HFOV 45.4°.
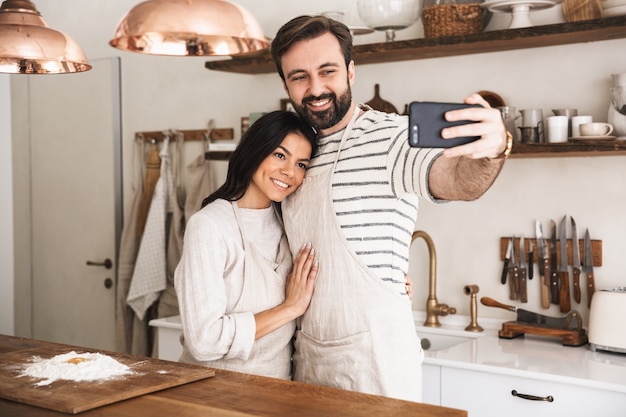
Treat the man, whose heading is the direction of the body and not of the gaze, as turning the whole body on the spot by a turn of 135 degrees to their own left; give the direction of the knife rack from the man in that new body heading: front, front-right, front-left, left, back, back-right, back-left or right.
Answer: front-left

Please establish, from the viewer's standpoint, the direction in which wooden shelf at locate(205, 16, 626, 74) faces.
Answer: facing the viewer

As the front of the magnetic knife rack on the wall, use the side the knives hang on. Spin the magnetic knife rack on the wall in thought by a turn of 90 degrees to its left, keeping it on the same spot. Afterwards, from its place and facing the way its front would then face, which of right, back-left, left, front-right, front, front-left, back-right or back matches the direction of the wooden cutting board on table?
back-right

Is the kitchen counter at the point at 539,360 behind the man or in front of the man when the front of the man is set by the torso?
behind

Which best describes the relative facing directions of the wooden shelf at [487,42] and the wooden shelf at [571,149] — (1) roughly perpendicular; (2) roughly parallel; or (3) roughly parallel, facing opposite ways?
roughly parallel

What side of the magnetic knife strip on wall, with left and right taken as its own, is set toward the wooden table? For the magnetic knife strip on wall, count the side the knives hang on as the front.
front

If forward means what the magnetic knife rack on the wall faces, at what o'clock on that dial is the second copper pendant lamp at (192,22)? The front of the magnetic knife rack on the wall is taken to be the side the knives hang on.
The second copper pendant lamp is roughly at 1 o'clock from the magnetic knife rack on the wall.

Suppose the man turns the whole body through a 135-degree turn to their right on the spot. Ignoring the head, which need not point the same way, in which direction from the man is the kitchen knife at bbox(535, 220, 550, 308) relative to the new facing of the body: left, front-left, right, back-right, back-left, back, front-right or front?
front-right

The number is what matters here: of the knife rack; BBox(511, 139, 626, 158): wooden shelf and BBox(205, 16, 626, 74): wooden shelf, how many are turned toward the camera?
3

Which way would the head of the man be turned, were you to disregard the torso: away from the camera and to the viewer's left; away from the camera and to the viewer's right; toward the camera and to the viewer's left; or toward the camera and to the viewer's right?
toward the camera and to the viewer's right

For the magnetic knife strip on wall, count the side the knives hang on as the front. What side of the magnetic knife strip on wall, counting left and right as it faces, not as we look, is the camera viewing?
front
